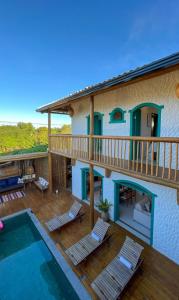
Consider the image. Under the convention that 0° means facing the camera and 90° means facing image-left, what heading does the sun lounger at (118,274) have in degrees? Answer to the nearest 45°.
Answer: approximately 45°

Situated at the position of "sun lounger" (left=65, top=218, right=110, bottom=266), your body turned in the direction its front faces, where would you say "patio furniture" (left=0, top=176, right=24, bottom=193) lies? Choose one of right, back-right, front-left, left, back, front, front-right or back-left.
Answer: right

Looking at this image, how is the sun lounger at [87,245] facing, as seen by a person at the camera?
facing the viewer and to the left of the viewer

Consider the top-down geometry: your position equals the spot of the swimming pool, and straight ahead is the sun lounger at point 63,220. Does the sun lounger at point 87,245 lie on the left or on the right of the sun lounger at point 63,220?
right

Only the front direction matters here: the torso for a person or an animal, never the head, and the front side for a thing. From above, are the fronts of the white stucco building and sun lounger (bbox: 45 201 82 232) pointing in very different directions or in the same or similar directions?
same or similar directions

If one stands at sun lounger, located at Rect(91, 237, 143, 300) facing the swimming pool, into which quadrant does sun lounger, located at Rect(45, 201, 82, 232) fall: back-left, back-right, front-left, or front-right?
front-right

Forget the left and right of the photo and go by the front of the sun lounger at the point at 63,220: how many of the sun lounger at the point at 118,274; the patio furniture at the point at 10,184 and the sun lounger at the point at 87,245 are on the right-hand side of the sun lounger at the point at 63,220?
1

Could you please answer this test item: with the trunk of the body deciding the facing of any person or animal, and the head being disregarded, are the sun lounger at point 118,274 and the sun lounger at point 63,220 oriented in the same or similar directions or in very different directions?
same or similar directions

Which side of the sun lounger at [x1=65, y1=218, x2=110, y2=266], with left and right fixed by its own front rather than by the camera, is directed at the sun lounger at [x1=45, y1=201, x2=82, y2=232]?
right

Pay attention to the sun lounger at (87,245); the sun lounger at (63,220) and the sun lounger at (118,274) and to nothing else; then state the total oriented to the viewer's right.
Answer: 0

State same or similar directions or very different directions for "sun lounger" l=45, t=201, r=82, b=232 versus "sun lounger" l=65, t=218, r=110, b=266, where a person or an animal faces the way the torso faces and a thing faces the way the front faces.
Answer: same or similar directions

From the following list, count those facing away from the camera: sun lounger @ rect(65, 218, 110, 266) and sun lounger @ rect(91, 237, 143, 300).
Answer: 0

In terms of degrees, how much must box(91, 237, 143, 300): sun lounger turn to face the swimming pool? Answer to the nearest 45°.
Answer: approximately 45° to its right

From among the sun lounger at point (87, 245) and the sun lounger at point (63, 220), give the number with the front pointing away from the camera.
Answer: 0
